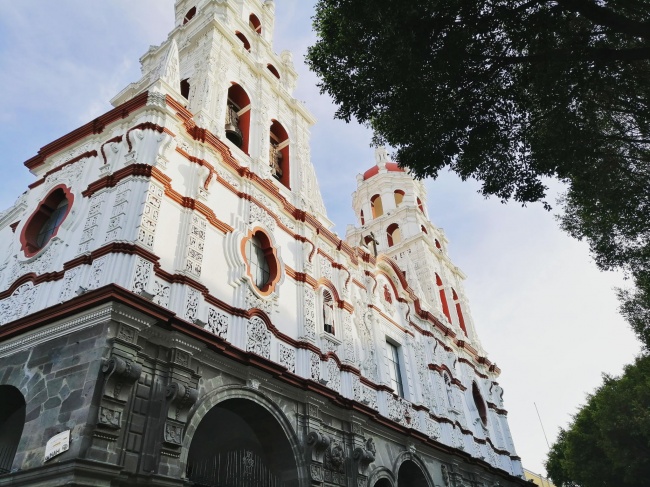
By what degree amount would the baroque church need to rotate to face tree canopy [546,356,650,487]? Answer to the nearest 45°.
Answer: approximately 90° to its left
